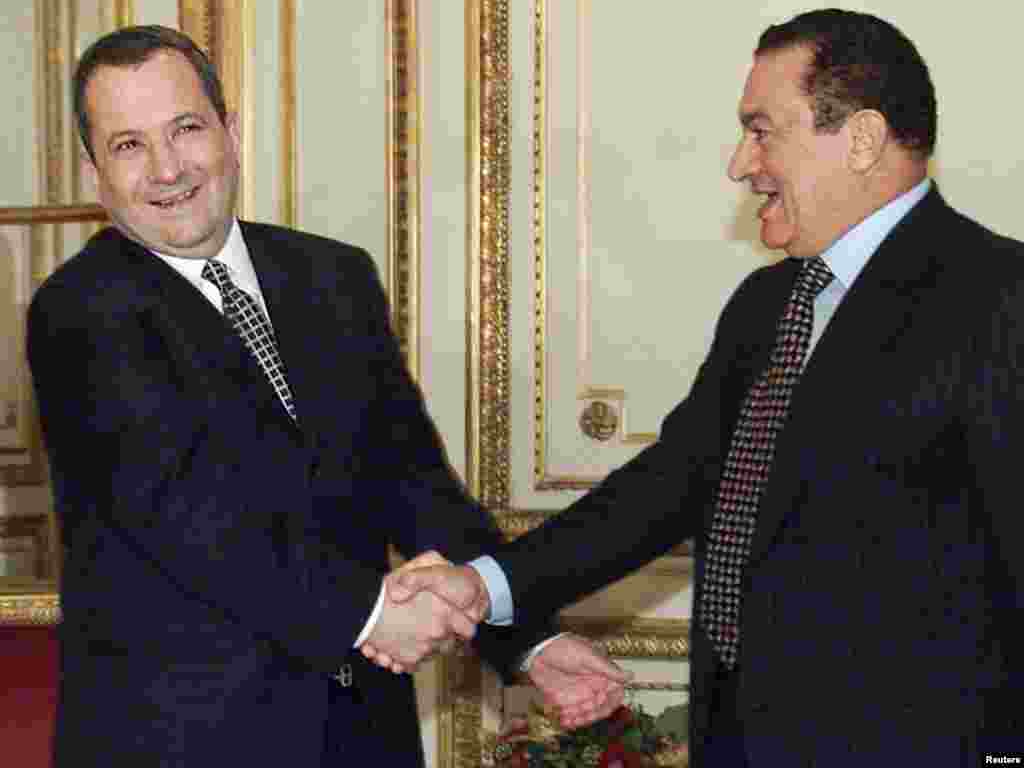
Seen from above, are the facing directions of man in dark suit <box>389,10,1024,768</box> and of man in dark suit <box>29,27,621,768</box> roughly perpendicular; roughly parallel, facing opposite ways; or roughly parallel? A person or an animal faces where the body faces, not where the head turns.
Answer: roughly perpendicular

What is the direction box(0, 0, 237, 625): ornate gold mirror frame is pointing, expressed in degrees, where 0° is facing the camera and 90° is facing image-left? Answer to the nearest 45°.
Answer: approximately 0°

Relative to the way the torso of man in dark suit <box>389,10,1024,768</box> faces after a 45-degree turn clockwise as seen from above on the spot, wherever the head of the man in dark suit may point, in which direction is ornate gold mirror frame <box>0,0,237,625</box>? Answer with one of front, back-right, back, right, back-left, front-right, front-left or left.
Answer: front-right

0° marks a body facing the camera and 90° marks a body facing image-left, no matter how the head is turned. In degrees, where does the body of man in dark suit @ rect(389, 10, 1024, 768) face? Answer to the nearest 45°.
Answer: approximately 45°

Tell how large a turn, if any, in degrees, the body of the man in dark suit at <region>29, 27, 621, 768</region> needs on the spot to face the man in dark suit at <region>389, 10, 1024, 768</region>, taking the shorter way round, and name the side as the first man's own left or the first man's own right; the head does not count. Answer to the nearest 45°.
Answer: approximately 45° to the first man's own left

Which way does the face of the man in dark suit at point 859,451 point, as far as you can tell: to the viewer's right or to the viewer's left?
to the viewer's left

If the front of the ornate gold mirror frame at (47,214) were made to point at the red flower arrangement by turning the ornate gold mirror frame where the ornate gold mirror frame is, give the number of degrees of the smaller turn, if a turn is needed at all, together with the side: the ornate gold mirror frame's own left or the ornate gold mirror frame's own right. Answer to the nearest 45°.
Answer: approximately 45° to the ornate gold mirror frame's own left
